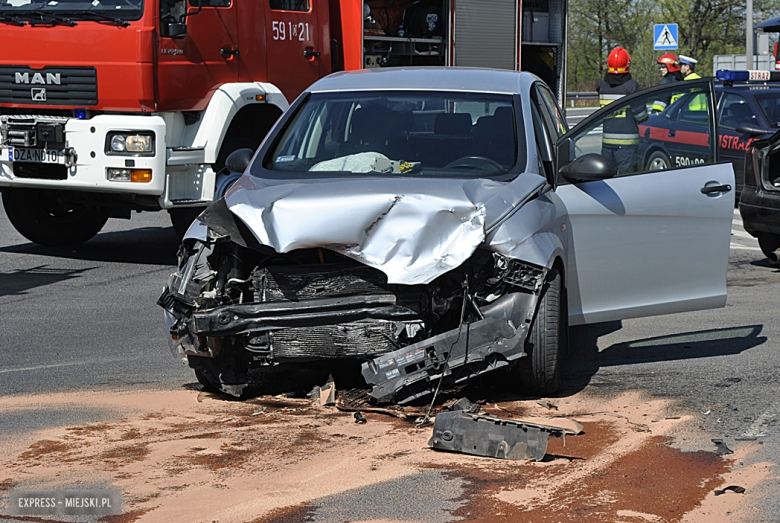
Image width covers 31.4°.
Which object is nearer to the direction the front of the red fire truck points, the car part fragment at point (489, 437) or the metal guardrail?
the car part fragment

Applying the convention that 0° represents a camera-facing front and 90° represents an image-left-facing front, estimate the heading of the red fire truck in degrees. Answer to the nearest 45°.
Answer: approximately 45°

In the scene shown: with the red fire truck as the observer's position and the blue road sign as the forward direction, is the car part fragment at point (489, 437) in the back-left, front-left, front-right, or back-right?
back-right

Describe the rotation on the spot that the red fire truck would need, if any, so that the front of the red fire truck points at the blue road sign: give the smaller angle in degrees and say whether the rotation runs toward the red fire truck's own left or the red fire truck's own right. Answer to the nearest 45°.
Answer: approximately 180°

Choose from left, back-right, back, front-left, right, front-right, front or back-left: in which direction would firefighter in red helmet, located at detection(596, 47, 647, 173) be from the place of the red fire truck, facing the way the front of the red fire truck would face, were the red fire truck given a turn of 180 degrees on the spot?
right

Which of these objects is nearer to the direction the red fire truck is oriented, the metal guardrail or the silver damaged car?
the silver damaged car

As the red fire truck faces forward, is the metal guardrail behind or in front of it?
behind

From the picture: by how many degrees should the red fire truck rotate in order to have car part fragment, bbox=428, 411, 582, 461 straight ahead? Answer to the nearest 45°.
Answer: approximately 45° to its left

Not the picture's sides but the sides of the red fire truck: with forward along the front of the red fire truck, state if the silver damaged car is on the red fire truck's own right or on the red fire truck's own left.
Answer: on the red fire truck's own left
